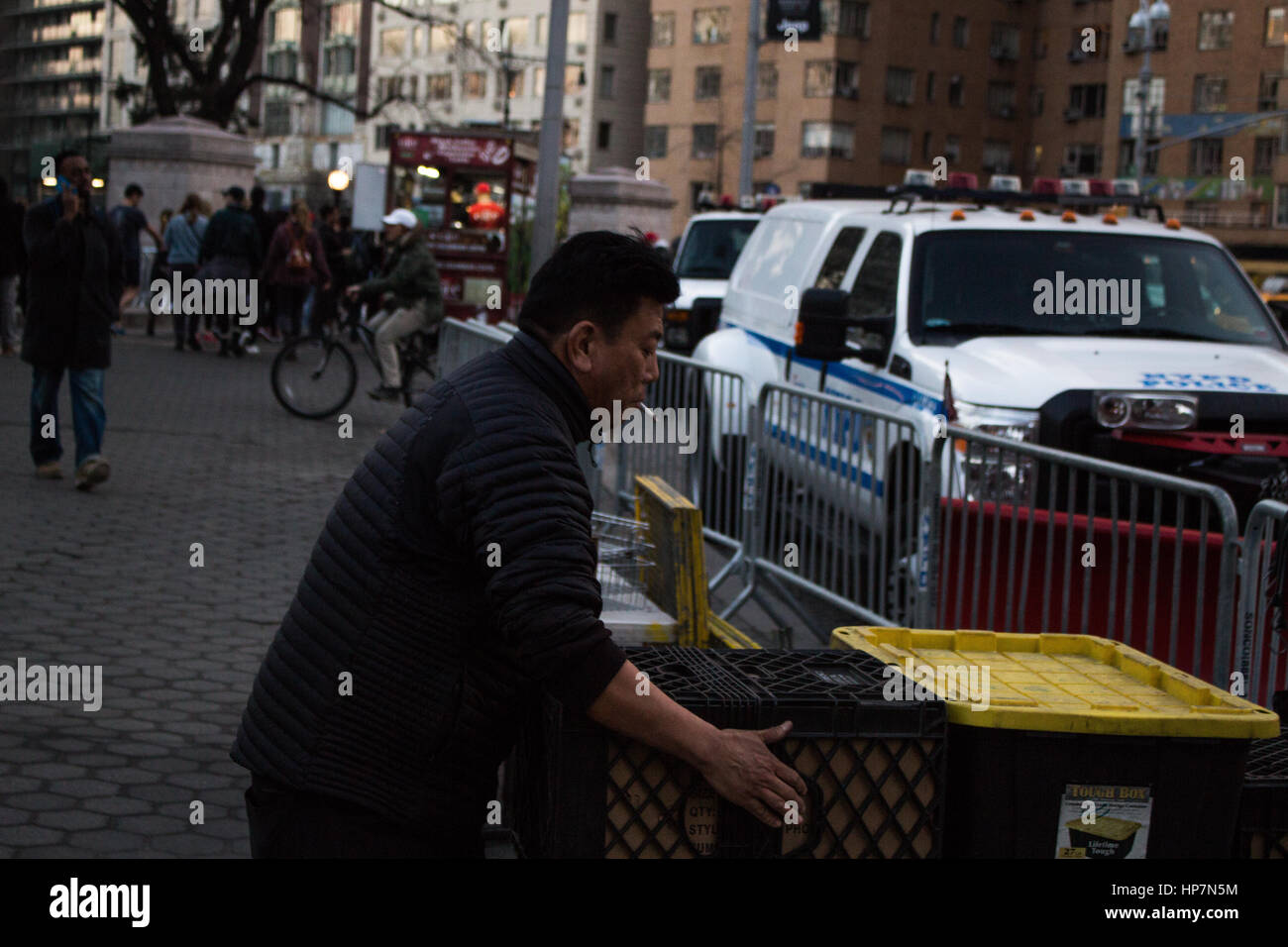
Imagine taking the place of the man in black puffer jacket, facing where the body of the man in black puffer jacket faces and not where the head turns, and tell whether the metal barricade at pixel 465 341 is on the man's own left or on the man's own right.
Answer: on the man's own left

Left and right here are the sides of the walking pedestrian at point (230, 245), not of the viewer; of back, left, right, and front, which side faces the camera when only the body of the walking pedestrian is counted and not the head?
back

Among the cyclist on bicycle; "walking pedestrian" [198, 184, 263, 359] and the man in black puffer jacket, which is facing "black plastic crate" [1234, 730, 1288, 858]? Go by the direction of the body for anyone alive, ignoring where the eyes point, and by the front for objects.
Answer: the man in black puffer jacket

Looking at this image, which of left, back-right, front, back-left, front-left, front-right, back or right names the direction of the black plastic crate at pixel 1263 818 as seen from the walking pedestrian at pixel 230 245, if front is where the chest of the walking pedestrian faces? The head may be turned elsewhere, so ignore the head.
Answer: back

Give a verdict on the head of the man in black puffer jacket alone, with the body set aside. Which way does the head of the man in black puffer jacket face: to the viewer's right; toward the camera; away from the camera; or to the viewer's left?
to the viewer's right

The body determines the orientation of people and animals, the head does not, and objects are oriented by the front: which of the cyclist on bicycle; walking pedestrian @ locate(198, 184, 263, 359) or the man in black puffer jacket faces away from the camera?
the walking pedestrian

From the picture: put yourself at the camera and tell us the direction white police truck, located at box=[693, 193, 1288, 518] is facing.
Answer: facing the viewer and to the right of the viewer

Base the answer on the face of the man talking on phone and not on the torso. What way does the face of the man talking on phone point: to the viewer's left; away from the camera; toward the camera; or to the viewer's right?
toward the camera

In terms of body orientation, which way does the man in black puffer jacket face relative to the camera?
to the viewer's right

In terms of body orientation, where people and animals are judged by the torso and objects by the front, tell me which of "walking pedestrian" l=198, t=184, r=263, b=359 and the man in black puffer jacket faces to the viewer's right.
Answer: the man in black puffer jacket

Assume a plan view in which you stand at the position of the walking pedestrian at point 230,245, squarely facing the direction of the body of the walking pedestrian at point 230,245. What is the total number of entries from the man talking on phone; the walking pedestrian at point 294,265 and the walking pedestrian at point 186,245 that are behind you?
1

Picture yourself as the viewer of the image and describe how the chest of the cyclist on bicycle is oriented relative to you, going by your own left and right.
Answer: facing to the left of the viewer

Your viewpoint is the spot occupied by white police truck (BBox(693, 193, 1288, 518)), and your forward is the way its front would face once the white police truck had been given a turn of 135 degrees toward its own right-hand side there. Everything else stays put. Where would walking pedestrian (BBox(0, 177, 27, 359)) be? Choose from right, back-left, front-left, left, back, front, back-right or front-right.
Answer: front-right

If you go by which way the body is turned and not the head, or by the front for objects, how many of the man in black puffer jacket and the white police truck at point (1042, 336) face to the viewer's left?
0

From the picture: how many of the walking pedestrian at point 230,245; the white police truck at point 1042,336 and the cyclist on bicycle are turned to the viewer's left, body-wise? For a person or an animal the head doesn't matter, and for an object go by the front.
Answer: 1
